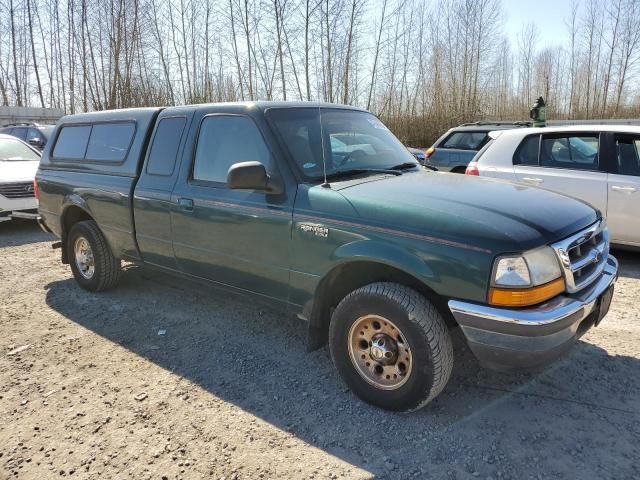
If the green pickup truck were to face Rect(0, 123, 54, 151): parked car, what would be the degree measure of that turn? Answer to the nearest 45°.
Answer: approximately 180°

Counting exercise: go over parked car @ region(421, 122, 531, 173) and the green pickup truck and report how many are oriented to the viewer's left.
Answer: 0

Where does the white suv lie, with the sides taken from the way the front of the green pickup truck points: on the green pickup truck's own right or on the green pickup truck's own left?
on the green pickup truck's own left

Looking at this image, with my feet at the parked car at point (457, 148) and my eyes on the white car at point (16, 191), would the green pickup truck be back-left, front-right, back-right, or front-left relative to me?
front-left

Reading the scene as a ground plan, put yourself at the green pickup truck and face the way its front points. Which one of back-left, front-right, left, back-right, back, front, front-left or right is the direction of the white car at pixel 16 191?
back

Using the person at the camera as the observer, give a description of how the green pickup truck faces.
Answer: facing the viewer and to the right of the viewer

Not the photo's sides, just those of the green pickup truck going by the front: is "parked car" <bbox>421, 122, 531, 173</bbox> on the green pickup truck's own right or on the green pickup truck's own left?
on the green pickup truck's own left

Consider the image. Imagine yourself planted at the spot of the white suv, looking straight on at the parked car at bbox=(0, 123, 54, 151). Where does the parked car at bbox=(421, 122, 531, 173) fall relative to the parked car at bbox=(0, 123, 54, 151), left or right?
right
